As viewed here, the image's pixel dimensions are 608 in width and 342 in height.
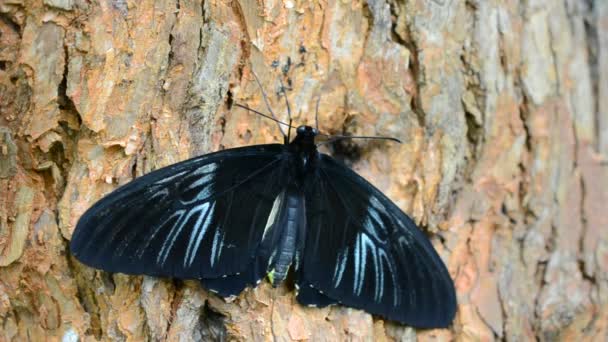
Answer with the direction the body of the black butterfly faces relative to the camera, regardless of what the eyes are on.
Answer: away from the camera
